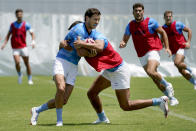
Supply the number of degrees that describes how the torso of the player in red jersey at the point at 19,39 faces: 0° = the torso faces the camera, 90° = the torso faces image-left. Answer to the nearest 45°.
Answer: approximately 0°

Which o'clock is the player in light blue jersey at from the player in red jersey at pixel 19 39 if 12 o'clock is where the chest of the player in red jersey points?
The player in light blue jersey is roughly at 12 o'clock from the player in red jersey.

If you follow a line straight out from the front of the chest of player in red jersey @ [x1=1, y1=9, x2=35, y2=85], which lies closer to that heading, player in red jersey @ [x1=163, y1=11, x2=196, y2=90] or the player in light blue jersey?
the player in light blue jersey

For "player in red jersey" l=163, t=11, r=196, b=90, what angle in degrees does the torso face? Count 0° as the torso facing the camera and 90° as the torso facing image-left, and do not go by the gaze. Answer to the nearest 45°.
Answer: approximately 45°

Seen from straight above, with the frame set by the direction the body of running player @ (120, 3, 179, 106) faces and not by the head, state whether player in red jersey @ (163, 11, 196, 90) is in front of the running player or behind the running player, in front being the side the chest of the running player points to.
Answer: behind

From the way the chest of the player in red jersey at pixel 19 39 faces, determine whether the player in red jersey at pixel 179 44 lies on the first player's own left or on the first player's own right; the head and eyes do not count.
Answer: on the first player's own left

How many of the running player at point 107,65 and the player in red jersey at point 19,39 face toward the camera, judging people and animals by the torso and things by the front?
1

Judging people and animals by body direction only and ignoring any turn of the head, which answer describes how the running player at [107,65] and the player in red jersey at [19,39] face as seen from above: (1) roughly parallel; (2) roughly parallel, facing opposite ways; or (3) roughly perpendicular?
roughly perpendicular

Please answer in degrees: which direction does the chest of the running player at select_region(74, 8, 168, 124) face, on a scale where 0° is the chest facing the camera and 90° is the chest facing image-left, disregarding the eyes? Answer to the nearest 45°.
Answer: approximately 90°
